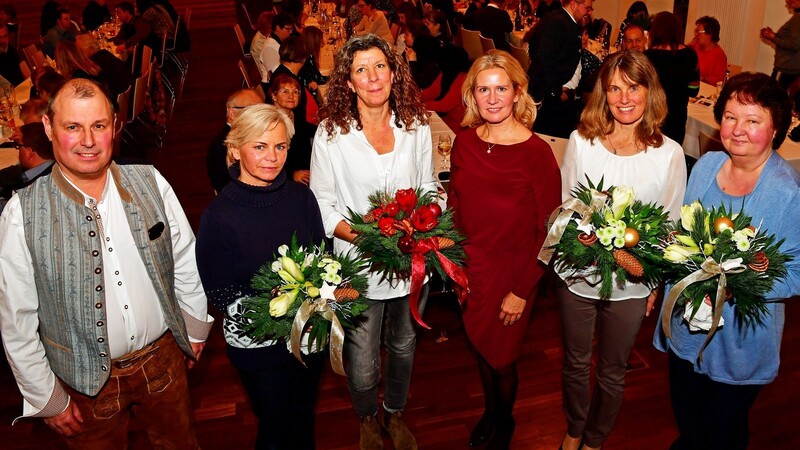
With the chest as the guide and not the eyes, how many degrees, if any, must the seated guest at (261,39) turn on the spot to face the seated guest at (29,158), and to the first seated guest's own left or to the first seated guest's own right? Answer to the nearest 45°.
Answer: approximately 90° to the first seated guest's own right

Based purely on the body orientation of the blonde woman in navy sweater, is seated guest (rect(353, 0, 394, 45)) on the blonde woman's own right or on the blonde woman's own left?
on the blonde woman's own left

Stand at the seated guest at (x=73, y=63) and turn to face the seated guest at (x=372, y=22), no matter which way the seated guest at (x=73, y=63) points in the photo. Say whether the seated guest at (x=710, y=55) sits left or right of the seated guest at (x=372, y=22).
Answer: right

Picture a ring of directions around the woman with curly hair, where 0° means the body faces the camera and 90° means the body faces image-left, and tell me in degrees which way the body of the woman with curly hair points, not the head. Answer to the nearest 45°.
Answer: approximately 0°

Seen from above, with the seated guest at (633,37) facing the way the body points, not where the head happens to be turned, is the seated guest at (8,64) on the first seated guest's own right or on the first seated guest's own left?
on the first seated guest's own right

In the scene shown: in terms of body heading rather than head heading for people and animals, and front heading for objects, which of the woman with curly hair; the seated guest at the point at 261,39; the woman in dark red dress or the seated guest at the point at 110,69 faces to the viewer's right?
the seated guest at the point at 261,39

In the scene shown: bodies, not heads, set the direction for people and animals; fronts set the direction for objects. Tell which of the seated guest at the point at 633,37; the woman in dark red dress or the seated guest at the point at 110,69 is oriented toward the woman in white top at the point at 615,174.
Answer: the seated guest at the point at 633,37

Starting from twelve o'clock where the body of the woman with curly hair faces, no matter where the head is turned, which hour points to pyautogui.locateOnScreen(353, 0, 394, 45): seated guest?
The seated guest is roughly at 6 o'clock from the woman with curly hair.

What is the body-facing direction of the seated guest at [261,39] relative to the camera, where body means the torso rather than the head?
to the viewer's right
